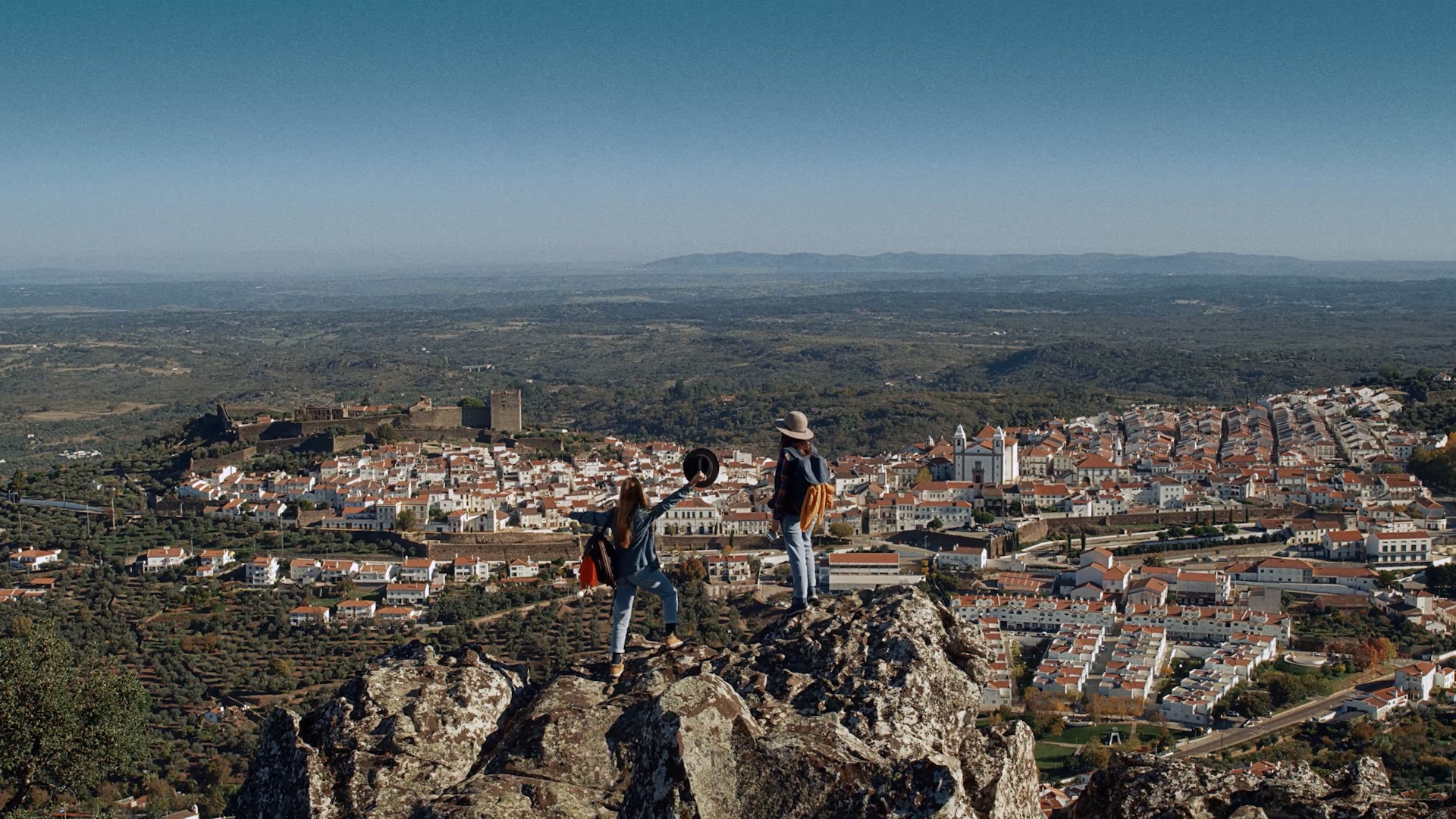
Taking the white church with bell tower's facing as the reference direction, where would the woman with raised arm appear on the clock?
The woman with raised arm is roughly at 12 o'clock from the white church with bell tower.

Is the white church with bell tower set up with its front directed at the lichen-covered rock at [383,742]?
yes

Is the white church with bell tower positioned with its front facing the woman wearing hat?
yes

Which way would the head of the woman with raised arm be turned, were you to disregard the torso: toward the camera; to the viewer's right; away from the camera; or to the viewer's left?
away from the camera

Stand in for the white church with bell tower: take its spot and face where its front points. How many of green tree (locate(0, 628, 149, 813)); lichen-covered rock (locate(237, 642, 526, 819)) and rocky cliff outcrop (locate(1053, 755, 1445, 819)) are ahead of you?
3

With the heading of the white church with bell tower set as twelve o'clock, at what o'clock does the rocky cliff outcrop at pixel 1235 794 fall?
The rocky cliff outcrop is roughly at 12 o'clock from the white church with bell tower.

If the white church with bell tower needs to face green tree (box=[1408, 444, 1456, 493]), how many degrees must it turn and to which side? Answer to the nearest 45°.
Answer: approximately 90° to its left

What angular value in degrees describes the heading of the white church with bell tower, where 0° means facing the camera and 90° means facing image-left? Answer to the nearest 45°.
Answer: approximately 0°

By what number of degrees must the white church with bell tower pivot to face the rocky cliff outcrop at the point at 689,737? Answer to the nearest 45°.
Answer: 0° — it already faces it
